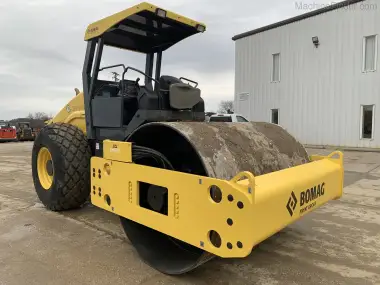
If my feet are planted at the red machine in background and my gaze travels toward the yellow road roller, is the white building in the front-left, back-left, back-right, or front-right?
front-left

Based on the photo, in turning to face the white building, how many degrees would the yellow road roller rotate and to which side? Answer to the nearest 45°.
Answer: approximately 90° to its left

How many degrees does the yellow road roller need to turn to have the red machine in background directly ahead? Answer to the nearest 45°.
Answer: approximately 180°

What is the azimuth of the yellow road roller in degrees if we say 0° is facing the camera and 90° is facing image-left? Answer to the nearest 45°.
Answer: approximately 315°
